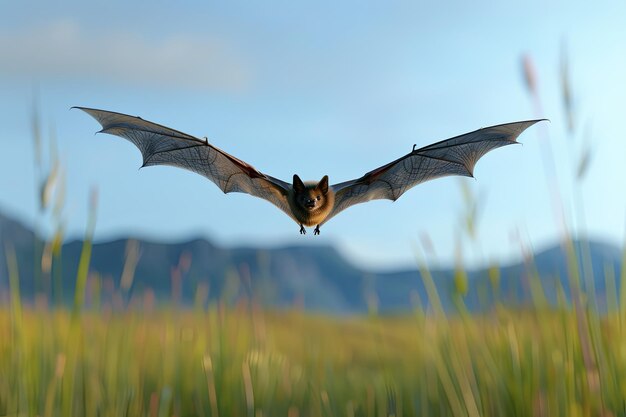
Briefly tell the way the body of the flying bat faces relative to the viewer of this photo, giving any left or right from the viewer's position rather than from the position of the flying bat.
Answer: facing the viewer
